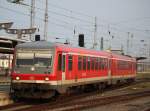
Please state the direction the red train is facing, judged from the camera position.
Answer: facing the viewer and to the left of the viewer
